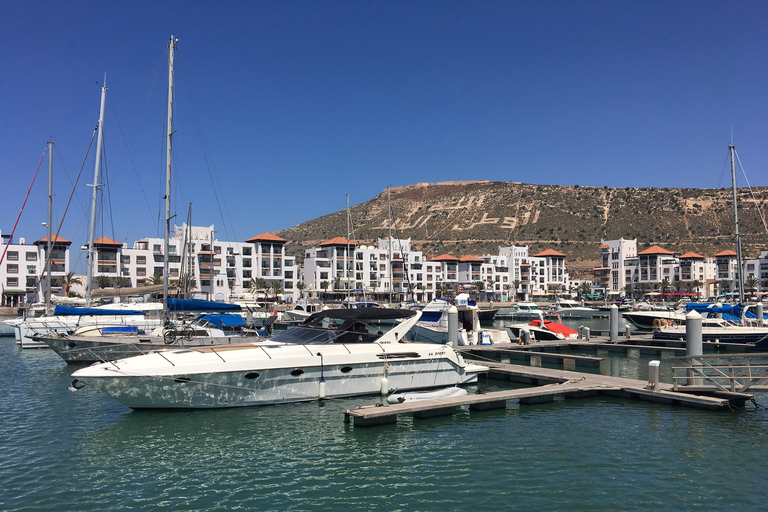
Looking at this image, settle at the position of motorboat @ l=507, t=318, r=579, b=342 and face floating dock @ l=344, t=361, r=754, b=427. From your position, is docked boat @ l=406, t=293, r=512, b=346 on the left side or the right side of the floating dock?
right

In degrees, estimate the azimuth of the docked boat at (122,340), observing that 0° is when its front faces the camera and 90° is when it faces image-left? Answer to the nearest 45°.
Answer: approximately 90°

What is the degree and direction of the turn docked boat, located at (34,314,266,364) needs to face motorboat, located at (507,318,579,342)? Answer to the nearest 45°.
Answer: approximately 180°

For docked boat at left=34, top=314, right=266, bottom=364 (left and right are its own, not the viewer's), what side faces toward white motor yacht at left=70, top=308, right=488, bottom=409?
left

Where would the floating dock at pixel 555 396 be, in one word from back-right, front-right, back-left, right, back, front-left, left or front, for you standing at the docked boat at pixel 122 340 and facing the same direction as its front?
back-left

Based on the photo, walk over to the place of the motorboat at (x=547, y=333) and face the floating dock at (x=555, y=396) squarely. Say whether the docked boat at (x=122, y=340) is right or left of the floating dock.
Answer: right

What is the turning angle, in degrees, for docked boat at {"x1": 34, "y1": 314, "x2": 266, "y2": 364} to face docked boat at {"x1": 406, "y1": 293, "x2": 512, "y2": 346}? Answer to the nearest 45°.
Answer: approximately 180°

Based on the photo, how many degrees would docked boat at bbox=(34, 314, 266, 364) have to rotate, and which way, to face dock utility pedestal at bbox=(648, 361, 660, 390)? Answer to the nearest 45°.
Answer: approximately 135° to its left
